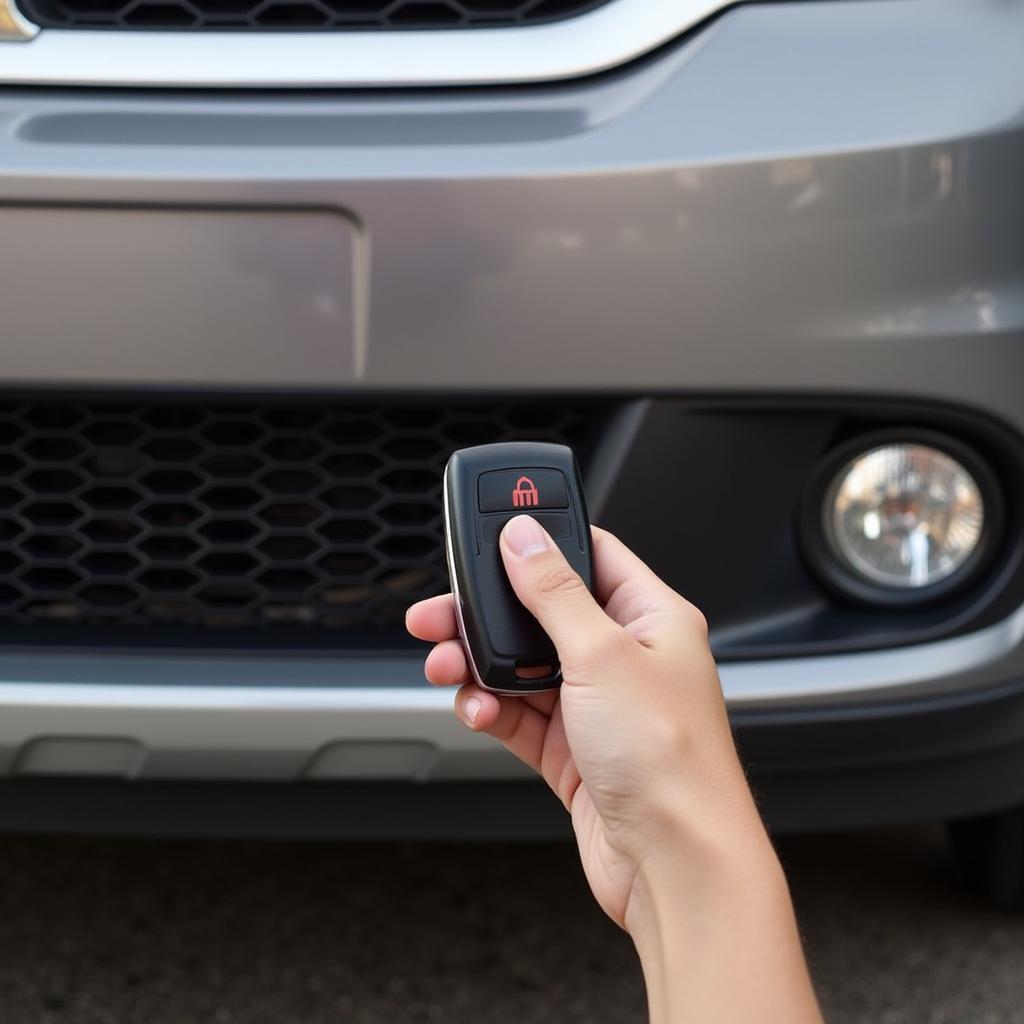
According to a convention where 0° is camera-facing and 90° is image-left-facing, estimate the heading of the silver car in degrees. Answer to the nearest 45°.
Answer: approximately 0°
